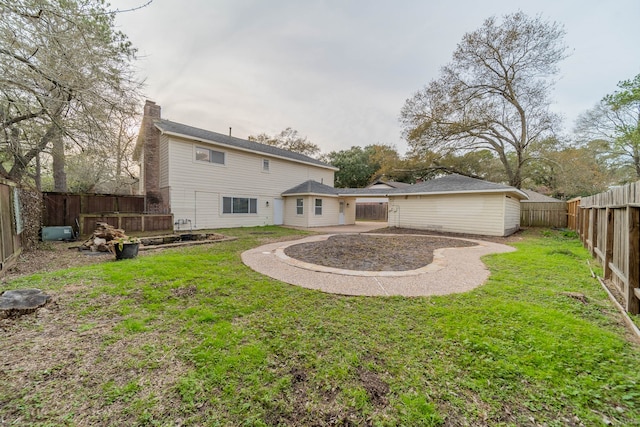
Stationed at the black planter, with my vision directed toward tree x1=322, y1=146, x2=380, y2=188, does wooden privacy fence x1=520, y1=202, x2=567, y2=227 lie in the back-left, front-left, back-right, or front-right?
front-right

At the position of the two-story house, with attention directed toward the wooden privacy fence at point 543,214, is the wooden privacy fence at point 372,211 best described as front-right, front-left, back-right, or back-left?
front-left

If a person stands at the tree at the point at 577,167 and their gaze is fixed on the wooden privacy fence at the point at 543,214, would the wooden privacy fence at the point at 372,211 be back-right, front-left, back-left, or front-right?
front-right

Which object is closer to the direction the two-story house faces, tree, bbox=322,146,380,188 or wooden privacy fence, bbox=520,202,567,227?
the tree

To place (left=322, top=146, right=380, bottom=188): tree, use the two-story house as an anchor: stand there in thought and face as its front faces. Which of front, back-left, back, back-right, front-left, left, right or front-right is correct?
right

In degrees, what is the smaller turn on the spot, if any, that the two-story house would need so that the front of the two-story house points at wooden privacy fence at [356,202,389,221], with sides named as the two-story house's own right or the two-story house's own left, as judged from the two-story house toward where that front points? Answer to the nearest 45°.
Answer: approximately 90° to the two-story house's own right

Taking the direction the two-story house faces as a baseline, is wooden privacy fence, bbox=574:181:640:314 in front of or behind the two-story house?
behind

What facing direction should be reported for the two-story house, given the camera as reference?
facing away from the viewer and to the left of the viewer

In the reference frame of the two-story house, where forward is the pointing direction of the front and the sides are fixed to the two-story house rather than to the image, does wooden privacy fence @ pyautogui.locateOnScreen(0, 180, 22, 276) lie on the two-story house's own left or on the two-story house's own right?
on the two-story house's own left

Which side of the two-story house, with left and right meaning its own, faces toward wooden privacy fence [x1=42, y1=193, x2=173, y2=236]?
left

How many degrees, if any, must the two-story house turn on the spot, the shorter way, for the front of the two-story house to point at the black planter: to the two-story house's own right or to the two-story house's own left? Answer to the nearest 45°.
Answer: approximately 135° to the two-story house's own left
